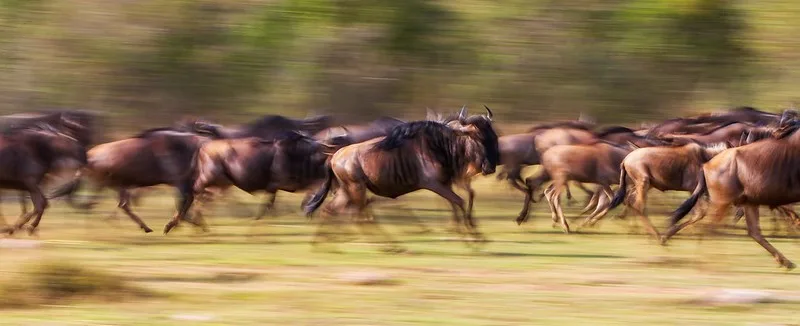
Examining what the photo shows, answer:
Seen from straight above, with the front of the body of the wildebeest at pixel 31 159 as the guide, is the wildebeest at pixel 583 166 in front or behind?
in front

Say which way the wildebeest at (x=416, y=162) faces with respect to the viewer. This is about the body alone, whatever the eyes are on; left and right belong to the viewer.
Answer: facing to the right of the viewer

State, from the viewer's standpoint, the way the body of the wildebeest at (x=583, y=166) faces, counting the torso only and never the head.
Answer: to the viewer's right

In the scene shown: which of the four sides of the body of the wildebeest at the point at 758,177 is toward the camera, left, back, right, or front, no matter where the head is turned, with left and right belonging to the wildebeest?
right

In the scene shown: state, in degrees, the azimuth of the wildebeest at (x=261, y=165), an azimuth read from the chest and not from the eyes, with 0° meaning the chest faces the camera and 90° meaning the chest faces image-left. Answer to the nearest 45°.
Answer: approximately 270°

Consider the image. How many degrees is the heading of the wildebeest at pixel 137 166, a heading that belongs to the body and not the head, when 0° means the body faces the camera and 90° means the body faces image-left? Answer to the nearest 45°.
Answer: approximately 270°

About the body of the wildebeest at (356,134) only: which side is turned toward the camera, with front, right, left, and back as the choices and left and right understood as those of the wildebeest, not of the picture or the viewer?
right
